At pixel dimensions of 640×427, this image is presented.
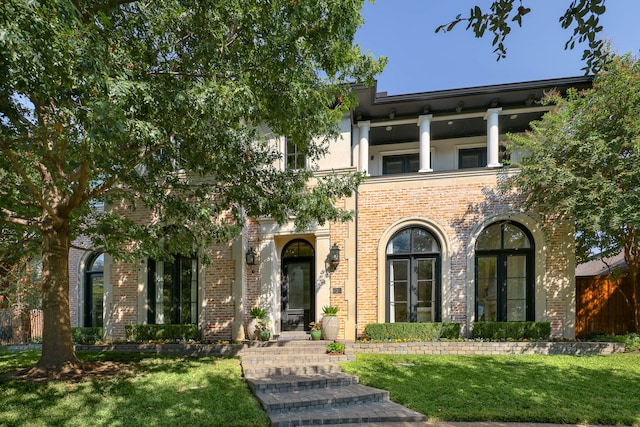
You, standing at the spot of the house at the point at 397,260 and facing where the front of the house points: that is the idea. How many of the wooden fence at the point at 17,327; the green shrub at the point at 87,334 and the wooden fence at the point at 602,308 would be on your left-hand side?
1

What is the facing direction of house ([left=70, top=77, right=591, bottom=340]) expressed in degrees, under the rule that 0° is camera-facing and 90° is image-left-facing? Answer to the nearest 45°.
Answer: approximately 0°

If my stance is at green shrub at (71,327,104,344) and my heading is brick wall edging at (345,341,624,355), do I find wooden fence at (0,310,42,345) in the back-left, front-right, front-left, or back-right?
back-left

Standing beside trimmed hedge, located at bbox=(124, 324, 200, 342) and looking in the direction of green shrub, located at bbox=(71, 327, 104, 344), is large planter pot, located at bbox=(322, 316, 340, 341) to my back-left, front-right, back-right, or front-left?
back-right

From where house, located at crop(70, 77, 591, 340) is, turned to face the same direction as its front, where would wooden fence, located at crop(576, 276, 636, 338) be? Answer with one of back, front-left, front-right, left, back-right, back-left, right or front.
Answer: left

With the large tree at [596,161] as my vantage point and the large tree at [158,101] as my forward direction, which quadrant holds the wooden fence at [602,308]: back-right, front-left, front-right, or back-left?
back-right

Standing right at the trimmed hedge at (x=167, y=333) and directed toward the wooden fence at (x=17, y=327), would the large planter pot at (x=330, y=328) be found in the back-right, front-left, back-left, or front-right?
back-right
